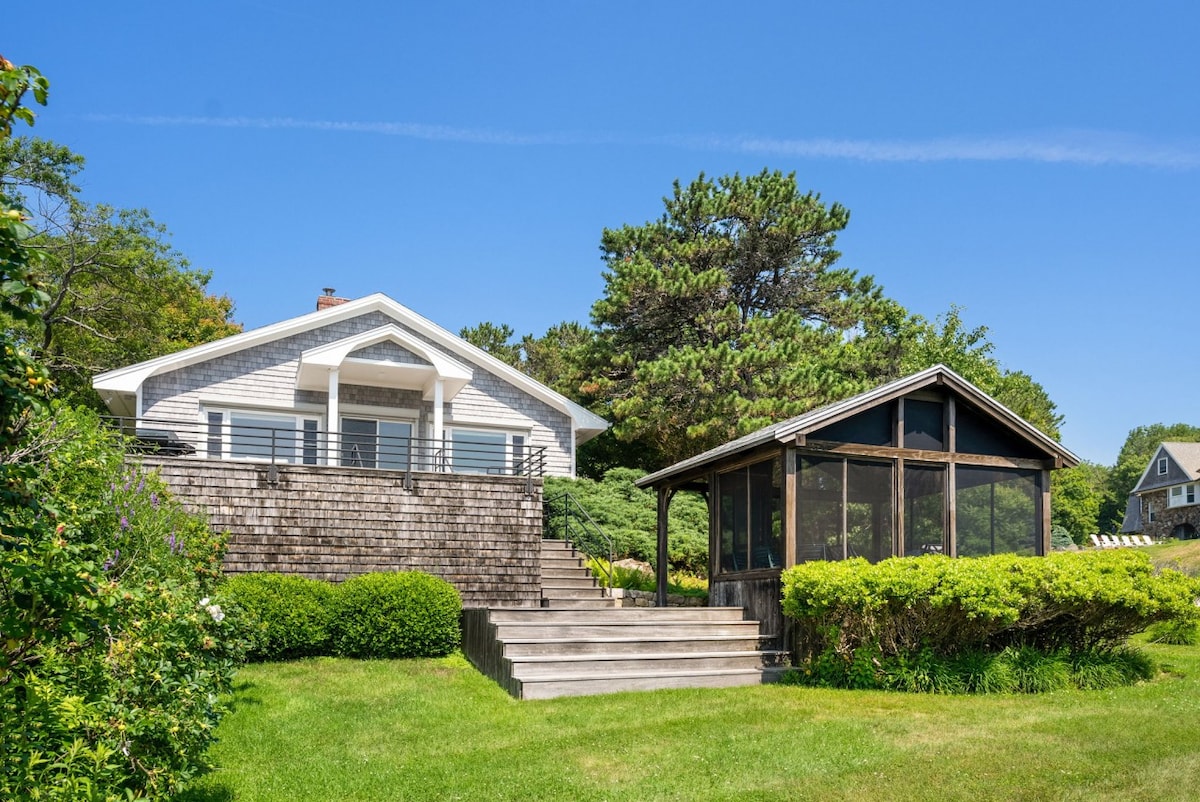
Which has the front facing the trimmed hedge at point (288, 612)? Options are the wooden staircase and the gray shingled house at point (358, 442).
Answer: the gray shingled house

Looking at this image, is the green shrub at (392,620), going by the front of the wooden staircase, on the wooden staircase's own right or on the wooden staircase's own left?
on the wooden staircase's own right

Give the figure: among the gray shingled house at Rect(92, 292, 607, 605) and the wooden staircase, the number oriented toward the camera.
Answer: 2

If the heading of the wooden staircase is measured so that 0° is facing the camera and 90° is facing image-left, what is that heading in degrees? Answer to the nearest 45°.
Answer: approximately 0°

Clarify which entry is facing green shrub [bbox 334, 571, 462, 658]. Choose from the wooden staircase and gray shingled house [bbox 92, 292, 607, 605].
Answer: the gray shingled house

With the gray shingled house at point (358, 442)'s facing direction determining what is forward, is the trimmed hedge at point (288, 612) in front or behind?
in front

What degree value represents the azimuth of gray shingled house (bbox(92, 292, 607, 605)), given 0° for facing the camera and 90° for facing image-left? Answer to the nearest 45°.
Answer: approximately 0°

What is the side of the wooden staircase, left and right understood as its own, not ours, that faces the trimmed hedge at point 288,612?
right

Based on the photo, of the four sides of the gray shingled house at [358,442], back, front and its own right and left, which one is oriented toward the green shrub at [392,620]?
front

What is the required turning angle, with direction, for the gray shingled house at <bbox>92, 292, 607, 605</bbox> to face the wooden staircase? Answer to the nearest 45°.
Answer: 0° — it already faces it
